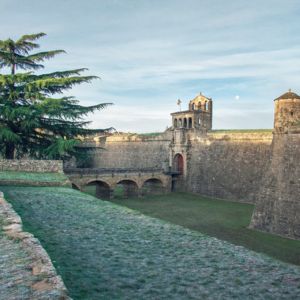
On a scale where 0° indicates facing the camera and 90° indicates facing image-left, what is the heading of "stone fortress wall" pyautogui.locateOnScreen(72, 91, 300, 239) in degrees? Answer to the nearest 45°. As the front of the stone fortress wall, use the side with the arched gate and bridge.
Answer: approximately 45°

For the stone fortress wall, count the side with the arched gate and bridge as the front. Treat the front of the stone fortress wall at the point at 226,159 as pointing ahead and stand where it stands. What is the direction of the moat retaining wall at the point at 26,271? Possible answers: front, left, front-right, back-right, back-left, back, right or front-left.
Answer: front-left
